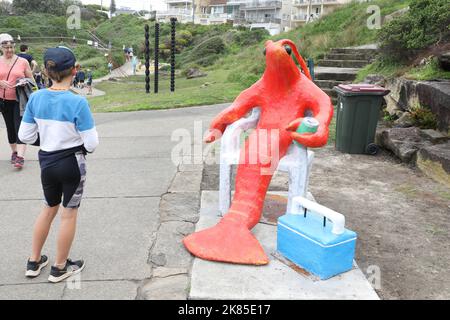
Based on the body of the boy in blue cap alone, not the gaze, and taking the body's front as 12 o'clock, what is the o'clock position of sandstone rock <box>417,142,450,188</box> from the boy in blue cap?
The sandstone rock is roughly at 1 o'clock from the boy in blue cap.

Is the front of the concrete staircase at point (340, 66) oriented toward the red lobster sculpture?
yes

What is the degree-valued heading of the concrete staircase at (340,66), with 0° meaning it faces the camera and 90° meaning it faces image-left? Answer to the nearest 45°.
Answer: approximately 0°

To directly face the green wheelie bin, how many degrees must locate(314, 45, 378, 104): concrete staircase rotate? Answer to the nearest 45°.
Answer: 0° — it already faces it

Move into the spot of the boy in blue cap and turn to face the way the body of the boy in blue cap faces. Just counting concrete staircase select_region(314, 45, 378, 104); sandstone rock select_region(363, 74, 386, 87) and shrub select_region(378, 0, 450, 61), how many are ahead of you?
3

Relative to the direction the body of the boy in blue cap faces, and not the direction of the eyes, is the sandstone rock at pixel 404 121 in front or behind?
in front

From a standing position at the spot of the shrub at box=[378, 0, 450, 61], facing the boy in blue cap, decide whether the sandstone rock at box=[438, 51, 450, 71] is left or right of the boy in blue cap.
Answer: left

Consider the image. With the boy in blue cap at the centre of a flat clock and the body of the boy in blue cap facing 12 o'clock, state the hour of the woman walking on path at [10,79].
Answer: The woman walking on path is roughly at 10 o'clock from the boy in blue cap.

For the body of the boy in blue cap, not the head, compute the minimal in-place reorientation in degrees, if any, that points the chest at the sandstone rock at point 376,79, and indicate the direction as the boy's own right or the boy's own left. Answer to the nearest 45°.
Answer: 0° — they already face it

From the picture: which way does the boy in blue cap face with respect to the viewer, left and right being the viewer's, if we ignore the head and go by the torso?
facing away from the viewer and to the right of the viewer

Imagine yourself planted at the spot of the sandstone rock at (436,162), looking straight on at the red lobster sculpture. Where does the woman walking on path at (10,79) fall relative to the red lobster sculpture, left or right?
right

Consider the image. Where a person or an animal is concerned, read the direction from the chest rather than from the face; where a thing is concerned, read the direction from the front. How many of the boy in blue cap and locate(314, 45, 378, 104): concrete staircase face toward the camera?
1

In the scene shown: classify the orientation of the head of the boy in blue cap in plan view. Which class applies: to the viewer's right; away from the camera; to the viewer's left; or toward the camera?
away from the camera

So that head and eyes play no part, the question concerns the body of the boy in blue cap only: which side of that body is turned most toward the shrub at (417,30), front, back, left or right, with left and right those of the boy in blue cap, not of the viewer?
front

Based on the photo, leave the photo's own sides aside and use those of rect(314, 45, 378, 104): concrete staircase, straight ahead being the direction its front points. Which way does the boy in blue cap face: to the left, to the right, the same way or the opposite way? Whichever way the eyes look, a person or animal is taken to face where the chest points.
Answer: the opposite way

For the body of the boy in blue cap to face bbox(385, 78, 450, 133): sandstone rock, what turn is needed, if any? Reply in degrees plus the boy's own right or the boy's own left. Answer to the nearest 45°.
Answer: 0° — they already face it

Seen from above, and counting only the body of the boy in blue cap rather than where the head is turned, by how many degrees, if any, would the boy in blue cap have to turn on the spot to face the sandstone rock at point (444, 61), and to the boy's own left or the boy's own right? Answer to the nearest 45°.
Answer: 0° — they already face it
